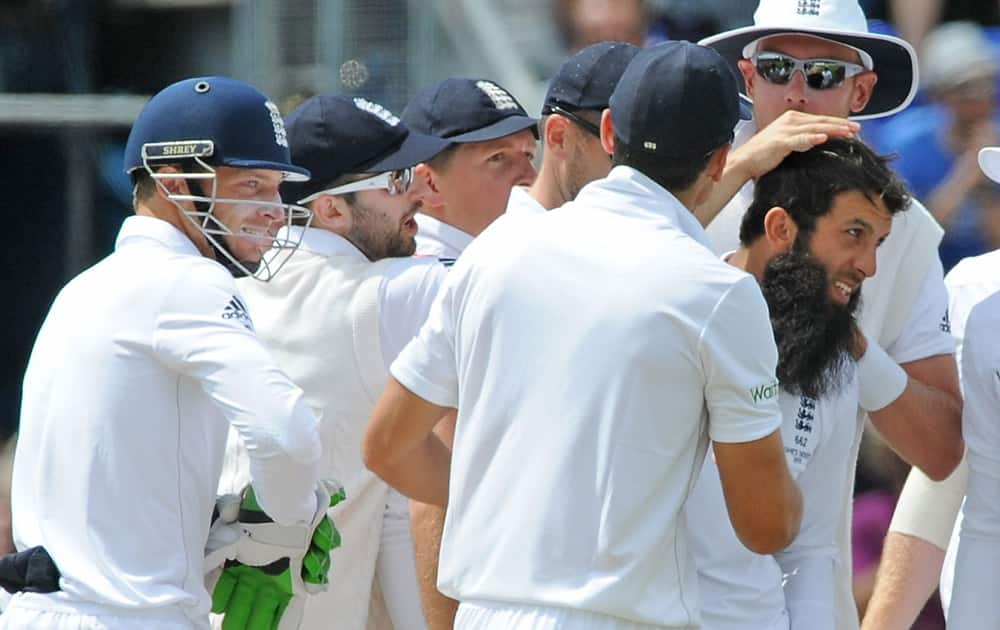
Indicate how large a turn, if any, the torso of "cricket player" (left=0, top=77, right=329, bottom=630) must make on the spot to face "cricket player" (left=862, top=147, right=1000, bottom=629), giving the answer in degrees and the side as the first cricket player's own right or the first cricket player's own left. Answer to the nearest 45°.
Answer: approximately 45° to the first cricket player's own right

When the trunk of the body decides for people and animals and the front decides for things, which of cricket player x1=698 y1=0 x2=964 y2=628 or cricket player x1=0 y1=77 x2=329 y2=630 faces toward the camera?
cricket player x1=698 y1=0 x2=964 y2=628

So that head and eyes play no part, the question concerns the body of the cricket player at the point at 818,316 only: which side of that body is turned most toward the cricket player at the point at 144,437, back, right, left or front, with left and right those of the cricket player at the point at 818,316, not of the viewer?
right

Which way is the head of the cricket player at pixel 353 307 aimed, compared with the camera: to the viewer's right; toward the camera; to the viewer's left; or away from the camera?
to the viewer's right

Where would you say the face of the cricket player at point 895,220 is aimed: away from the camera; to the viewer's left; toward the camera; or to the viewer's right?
toward the camera

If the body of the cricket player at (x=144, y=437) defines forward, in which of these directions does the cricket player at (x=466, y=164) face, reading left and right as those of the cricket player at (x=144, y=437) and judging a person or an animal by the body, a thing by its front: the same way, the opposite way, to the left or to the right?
to the right

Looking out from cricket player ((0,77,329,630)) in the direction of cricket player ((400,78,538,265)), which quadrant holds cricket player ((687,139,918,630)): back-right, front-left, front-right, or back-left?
front-right

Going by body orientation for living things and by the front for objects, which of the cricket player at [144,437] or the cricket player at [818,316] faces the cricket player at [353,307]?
the cricket player at [144,437]

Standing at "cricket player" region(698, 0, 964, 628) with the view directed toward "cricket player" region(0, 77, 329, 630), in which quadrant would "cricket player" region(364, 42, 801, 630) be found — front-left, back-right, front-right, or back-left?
front-left

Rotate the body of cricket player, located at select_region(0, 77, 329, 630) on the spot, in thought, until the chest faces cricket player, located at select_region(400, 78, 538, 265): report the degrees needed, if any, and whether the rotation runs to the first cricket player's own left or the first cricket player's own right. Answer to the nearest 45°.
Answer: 0° — they already face them

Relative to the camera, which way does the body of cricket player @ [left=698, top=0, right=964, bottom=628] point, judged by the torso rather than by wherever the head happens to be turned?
toward the camera

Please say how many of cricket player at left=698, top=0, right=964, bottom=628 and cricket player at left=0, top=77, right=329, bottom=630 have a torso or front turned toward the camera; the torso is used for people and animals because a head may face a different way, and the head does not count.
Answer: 1

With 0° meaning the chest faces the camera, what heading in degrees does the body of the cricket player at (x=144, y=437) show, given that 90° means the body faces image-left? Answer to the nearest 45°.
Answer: approximately 225°

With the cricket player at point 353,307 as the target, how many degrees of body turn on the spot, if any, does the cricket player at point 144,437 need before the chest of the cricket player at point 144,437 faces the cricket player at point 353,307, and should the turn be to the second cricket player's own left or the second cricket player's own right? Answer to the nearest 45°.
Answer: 0° — they already face them

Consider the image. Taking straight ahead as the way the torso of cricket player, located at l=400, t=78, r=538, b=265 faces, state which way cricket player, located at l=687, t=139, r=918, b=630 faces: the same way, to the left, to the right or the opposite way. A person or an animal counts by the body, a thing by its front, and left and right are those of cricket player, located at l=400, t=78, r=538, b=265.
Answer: the same way
